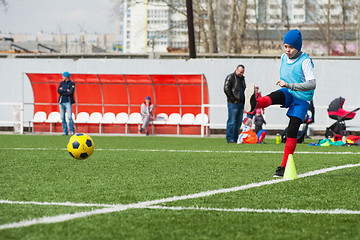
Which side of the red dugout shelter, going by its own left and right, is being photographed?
front

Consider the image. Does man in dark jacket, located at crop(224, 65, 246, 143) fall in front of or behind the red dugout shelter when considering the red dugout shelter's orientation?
in front

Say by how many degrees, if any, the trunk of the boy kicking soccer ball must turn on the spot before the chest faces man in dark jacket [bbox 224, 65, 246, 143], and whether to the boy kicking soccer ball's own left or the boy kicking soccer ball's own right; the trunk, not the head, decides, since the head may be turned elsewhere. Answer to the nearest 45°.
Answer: approximately 135° to the boy kicking soccer ball's own right

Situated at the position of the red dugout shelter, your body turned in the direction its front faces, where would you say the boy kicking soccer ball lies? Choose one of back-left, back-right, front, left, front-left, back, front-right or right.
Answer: front

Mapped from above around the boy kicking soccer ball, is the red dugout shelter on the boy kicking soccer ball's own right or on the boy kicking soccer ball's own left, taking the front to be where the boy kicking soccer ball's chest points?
on the boy kicking soccer ball's own right

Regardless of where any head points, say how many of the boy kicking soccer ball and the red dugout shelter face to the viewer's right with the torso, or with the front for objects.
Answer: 0

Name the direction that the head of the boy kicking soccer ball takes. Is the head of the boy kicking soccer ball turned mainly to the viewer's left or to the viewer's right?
to the viewer's left

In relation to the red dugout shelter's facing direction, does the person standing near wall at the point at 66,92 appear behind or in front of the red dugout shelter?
in front

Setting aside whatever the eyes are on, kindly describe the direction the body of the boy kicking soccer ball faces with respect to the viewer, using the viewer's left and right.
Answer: facing the viewer and to the left of the viewer
